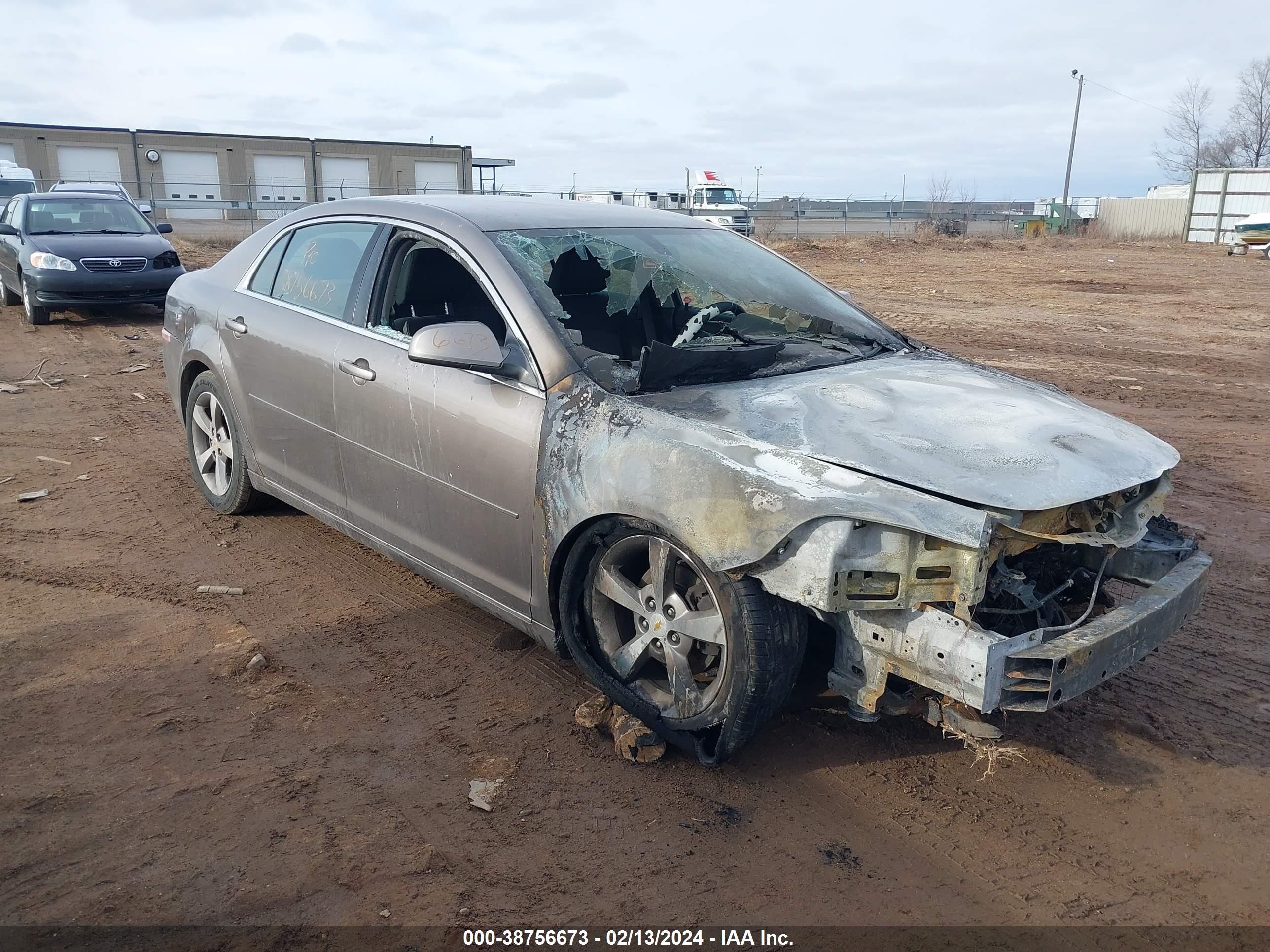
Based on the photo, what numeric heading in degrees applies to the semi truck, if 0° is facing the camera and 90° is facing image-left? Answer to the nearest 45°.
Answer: approximately 315°

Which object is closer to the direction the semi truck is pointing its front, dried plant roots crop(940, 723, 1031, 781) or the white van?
the dried plant roots

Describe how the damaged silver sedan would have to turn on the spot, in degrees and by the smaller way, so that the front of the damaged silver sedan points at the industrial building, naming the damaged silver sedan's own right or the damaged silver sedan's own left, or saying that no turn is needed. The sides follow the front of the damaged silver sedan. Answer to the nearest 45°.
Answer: approximately 180°

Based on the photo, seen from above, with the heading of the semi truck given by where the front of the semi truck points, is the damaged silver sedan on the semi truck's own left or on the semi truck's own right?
on the semi truck's own right

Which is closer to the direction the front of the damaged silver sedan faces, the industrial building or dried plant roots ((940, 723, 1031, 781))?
the dried plant roots

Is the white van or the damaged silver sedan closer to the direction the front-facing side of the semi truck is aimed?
the damaged silver sedan

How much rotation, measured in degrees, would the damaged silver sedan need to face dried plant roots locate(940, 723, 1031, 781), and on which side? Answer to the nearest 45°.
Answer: approximately 45° to its left

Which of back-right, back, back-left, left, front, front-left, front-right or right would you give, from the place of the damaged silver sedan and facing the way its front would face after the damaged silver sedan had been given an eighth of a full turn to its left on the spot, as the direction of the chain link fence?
left

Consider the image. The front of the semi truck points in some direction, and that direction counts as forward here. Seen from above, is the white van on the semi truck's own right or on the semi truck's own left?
on the semi truck's own right

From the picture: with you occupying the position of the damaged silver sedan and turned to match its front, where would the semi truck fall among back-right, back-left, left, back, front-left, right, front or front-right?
back-left

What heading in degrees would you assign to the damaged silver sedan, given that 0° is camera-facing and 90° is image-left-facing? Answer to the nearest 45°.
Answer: approximately 315°

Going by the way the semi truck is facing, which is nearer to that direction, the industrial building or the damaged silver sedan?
the damaged silver sedan
